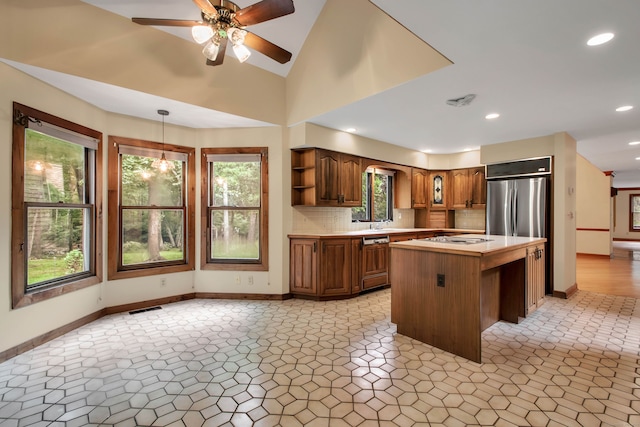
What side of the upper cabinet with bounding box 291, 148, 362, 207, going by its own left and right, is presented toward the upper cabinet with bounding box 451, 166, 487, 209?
left

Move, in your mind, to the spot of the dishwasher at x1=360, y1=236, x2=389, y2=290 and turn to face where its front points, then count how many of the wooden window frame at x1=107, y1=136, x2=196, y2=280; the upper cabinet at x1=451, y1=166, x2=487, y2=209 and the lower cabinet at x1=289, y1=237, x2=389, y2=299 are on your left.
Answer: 1

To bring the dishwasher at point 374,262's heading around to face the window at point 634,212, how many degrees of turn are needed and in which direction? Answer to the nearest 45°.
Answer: approximately 90° to its left

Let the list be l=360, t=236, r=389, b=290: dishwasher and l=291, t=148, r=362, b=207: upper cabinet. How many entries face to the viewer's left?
0

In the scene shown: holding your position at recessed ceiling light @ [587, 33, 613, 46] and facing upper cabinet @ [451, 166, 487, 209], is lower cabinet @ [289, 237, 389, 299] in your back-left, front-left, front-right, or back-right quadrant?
front-left

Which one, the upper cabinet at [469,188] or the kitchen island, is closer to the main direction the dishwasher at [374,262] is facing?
the kitchen island

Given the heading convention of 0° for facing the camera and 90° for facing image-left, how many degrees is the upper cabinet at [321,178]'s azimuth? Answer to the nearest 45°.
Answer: approximately 315°

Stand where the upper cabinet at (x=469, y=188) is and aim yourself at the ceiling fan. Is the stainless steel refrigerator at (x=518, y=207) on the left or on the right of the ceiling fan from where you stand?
left

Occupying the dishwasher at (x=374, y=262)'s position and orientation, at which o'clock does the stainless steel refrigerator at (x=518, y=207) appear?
The stainless steel refrigerator is roughly at 10 o'clock from the dishwasher.

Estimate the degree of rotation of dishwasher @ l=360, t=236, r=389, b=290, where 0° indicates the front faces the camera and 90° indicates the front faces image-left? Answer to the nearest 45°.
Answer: approximately 315°

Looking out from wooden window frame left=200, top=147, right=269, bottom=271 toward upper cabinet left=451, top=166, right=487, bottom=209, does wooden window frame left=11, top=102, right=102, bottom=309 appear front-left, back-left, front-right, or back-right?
back-right

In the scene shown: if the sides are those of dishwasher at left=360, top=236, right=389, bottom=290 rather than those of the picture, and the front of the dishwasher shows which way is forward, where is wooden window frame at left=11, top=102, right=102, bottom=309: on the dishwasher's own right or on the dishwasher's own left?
on the dishwasher's own right

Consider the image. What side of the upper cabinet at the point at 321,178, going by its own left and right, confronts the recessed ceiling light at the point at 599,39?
front

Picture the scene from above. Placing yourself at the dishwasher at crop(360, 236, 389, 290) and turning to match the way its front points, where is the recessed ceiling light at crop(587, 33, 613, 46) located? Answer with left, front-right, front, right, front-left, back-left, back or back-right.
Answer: front

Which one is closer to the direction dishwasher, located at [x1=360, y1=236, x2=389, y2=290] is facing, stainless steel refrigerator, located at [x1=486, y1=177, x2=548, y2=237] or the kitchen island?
the kitchen island

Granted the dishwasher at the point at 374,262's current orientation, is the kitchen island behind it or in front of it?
in front
